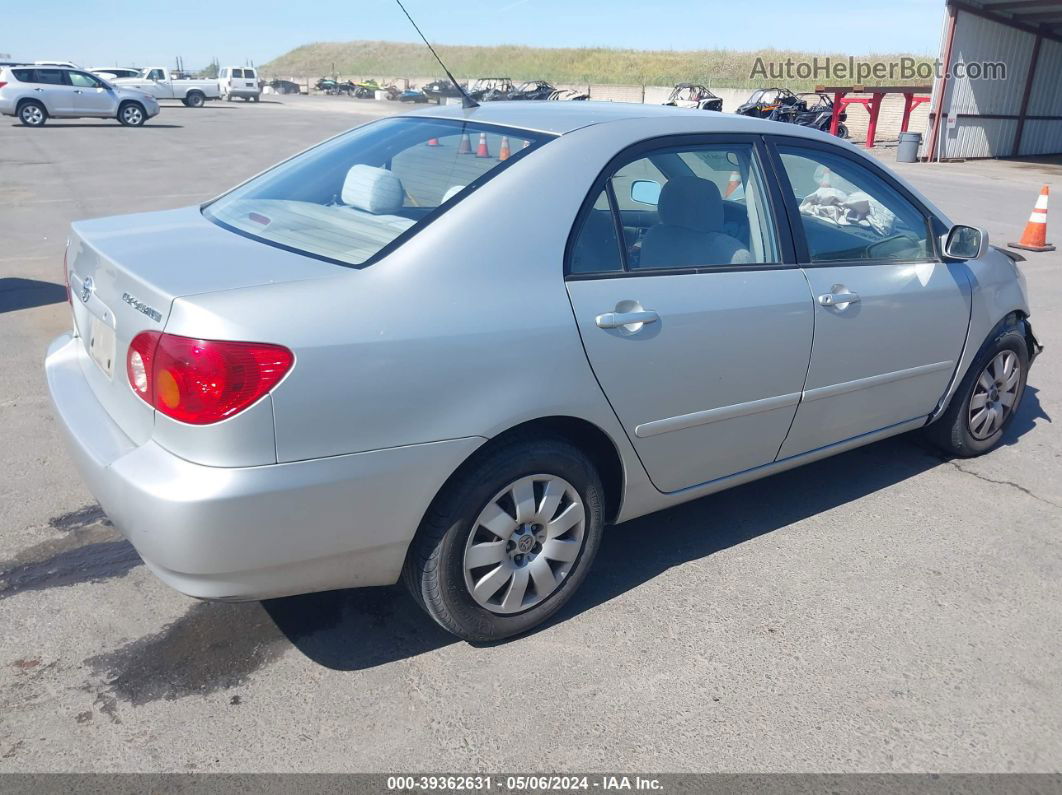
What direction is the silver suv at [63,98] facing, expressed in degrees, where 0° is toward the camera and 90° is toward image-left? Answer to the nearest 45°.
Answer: approximately 270°

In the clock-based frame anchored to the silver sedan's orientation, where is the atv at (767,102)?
The atv is roughly at 11 o'clock from the silver sedan.

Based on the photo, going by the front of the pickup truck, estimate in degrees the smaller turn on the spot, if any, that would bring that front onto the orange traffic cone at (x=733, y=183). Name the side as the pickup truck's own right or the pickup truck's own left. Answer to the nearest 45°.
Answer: approximately 90° to the pickup truck's own left

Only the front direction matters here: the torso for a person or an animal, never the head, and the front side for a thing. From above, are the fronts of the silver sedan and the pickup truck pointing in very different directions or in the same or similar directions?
very different directions

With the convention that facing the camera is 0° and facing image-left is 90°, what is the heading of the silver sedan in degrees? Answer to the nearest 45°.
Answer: approximately 225°

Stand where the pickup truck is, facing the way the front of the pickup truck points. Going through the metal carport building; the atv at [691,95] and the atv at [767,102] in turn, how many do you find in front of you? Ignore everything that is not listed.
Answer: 0

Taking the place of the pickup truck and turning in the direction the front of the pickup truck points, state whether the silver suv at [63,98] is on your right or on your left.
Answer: on your left

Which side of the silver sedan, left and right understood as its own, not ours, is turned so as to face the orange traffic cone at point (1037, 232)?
front

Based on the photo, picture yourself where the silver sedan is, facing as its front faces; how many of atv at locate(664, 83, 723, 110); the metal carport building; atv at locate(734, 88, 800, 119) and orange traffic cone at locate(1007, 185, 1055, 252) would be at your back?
0

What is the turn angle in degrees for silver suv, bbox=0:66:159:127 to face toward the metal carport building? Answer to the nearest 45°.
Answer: approximately 45° to its right

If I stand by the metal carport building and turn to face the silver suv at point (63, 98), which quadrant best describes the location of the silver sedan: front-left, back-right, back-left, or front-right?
front-left

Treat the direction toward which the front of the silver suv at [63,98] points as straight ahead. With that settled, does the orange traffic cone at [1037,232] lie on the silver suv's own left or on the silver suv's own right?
on the silver suv's own right

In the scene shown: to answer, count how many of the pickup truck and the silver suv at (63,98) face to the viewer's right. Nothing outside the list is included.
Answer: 1

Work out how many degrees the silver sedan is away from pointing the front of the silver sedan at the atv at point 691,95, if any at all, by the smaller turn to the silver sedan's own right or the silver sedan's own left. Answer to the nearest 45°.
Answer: approximately 45° to the silver sedan's own left

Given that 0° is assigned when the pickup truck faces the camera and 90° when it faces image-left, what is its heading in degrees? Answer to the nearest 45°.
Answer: approximately 90°

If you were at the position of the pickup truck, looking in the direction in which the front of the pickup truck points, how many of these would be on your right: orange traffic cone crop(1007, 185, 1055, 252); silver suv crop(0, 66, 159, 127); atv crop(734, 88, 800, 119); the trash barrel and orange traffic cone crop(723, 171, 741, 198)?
0
